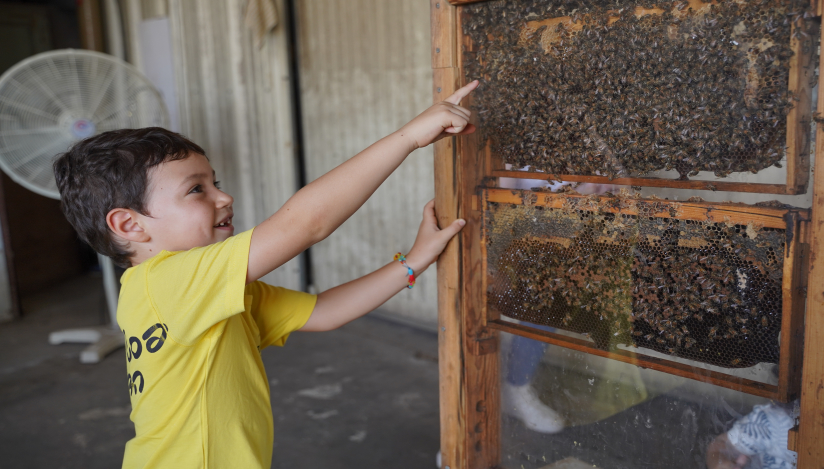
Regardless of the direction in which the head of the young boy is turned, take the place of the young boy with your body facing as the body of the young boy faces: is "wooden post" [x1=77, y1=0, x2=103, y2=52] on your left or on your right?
on your left

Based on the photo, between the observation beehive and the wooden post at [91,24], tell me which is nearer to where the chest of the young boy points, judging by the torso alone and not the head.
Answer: the observation beehive

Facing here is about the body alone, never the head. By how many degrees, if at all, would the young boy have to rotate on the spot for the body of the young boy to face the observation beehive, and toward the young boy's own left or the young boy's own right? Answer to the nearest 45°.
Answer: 0° — they already face it

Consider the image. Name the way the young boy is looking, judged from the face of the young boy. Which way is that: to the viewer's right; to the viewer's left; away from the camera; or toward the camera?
to the viewer's right

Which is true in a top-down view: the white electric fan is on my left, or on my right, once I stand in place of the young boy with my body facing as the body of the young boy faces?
on my left

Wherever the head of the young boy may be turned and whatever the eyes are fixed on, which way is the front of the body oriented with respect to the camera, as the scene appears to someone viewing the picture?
to the viewer's right
